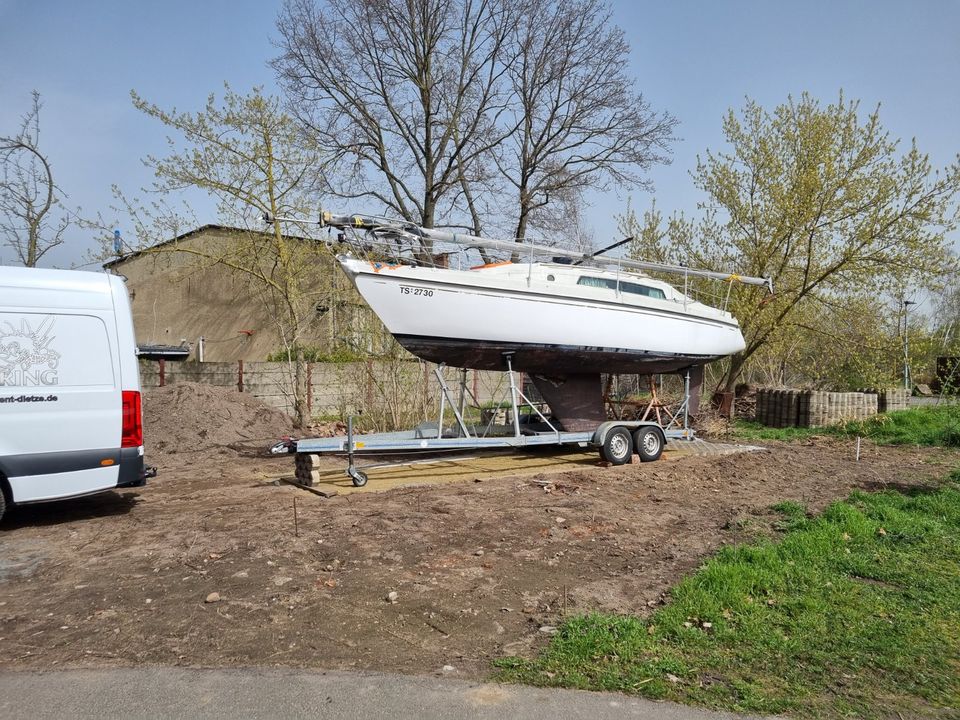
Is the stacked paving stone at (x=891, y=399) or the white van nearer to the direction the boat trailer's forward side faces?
the white van

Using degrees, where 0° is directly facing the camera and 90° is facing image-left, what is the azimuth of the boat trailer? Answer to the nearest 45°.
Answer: approximately 45°

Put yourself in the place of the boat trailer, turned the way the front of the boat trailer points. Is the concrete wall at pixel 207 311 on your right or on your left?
on your right

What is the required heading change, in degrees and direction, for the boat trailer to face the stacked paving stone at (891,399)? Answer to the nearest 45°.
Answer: approximately 180°

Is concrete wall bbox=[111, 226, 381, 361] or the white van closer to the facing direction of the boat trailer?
the white van

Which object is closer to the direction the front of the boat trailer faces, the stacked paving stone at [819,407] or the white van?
the white van

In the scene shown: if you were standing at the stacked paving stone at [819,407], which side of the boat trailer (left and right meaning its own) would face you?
back

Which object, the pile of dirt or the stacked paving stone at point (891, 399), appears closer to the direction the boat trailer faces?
the pile of dirt

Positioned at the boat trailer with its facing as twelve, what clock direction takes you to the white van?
The white van is roughly at 12 o'clock from the boat trailer.
